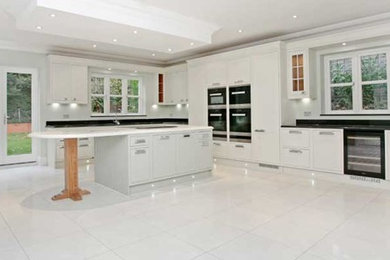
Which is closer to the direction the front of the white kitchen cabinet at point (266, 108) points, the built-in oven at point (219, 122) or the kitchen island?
the kitchen island

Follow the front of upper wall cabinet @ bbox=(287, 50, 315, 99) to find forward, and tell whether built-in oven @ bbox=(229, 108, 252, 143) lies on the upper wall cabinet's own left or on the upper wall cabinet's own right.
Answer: on the upper wall cabinet's own right

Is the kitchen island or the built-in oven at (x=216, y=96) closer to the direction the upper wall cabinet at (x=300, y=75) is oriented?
the kitchen island

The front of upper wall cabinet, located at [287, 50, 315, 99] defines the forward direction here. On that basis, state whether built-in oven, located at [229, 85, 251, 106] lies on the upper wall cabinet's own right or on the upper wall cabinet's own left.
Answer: on the upper wall cabinet's own right

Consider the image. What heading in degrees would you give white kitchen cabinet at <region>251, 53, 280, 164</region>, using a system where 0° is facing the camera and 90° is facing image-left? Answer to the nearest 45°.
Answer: approximately 45°

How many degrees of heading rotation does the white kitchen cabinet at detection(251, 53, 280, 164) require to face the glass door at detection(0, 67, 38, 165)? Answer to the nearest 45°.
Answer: approximately 45° to its right

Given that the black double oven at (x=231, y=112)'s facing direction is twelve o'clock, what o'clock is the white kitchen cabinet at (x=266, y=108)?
The white kitchen cabinet is roughly at 9 o'clock from the black double oven.

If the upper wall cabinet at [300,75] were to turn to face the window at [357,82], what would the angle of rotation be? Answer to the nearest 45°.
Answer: approximately 135° to its left

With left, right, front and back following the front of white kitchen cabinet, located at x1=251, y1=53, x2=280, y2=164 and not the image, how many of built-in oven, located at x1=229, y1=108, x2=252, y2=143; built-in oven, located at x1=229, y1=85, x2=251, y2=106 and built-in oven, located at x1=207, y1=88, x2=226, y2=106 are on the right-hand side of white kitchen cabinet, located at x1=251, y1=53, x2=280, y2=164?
3
